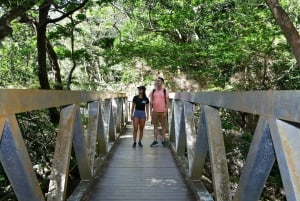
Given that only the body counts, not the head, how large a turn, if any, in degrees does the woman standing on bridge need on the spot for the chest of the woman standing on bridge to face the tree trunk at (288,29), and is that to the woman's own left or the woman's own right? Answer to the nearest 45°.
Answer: approximately 45° to the woman's own left

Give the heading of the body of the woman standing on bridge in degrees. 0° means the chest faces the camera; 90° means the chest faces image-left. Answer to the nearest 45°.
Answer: approximately 0°

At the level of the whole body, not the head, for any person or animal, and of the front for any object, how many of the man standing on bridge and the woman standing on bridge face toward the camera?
2

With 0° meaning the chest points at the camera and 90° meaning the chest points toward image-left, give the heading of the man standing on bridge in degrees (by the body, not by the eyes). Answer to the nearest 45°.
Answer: approximately 0°

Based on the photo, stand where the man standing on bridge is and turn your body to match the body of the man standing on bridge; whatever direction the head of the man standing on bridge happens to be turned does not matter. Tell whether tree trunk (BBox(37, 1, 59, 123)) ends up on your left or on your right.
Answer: on your right
